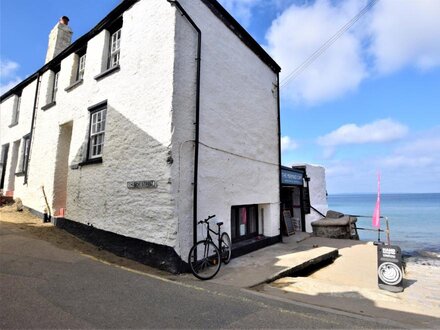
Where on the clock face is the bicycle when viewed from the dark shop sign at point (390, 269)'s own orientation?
The bicycle is roughly at 2 o'clock from the dark shop sign.

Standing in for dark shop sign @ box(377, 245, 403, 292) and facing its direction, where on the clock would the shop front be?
The shop front is roughly at 5 o'clock from the dark shop sign.

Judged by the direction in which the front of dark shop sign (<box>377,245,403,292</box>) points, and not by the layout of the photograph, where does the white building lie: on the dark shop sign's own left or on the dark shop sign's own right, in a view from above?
on the dark shop sign's own right

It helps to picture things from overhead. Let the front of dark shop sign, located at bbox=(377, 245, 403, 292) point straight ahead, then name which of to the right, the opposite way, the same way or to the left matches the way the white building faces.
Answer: the same way

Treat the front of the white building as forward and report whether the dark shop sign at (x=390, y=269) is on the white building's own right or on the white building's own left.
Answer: on the white building's own left

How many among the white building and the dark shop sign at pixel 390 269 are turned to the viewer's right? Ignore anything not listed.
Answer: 0

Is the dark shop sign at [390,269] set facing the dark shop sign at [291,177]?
no

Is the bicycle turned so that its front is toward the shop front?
no

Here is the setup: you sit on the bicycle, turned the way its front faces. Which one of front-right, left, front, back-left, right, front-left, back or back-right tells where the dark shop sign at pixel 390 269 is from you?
back-left

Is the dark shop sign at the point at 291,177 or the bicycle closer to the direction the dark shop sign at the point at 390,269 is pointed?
the bicycle

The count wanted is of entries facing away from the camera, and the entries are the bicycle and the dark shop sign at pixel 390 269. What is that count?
0

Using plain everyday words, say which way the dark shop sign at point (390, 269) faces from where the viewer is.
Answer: facing the viewer

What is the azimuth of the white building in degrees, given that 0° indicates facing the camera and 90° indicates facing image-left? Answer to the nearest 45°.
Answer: approximately 45°

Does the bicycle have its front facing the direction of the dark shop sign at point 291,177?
no
